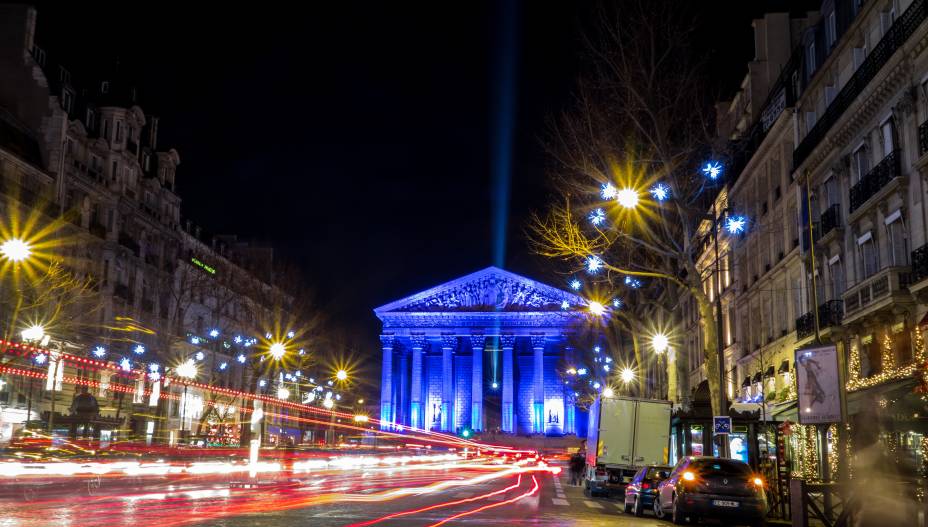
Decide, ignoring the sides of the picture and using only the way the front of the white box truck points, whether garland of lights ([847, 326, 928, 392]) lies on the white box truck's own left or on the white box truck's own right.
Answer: on the white box truck's own right

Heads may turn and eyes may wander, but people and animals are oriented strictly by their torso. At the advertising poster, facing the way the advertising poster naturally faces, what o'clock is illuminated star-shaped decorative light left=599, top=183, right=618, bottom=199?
The illuminated star-shaped decorative light is roughly at 5 o'clock from the advertising poster.

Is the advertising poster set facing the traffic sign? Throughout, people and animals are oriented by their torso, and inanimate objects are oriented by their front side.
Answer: no

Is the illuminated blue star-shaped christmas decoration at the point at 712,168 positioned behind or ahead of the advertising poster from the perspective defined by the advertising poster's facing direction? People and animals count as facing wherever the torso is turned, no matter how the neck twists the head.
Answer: behind

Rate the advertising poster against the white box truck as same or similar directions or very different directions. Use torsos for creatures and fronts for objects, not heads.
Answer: very different directions

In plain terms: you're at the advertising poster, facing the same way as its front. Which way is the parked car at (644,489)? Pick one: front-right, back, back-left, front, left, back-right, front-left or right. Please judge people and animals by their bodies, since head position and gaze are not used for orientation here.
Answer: back-right

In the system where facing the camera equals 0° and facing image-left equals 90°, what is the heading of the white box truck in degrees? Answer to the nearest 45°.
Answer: approximately 180°

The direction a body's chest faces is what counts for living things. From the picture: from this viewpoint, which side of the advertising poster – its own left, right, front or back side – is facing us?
front

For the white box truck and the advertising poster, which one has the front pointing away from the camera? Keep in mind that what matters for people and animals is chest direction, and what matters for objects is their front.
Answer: the white box truck

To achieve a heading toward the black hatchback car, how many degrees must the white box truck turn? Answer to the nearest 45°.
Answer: approximately 180°
